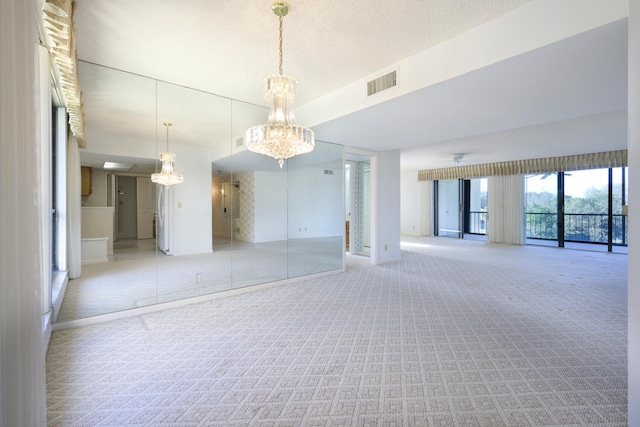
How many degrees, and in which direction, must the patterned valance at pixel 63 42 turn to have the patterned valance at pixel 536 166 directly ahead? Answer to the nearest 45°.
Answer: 0° — it already faces it

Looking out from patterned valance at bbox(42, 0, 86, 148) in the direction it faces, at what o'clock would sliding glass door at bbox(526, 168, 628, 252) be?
The sliding glass door is roughly at 12 o'clock from the patterned valance.

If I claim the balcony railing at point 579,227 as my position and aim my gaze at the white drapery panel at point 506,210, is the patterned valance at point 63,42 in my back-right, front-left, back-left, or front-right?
front-left

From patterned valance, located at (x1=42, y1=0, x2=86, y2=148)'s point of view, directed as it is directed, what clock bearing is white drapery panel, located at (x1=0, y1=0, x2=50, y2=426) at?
The white drapery panel is roughly at 3 o'clock from the patterned valance.

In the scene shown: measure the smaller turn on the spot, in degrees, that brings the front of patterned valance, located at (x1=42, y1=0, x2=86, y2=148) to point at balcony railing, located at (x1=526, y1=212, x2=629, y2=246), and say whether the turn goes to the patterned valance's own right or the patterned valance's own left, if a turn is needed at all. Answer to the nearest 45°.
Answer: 0° — it already faces it

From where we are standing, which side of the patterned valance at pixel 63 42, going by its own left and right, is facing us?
right

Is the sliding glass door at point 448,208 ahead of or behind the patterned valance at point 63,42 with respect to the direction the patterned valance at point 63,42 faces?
ahead
